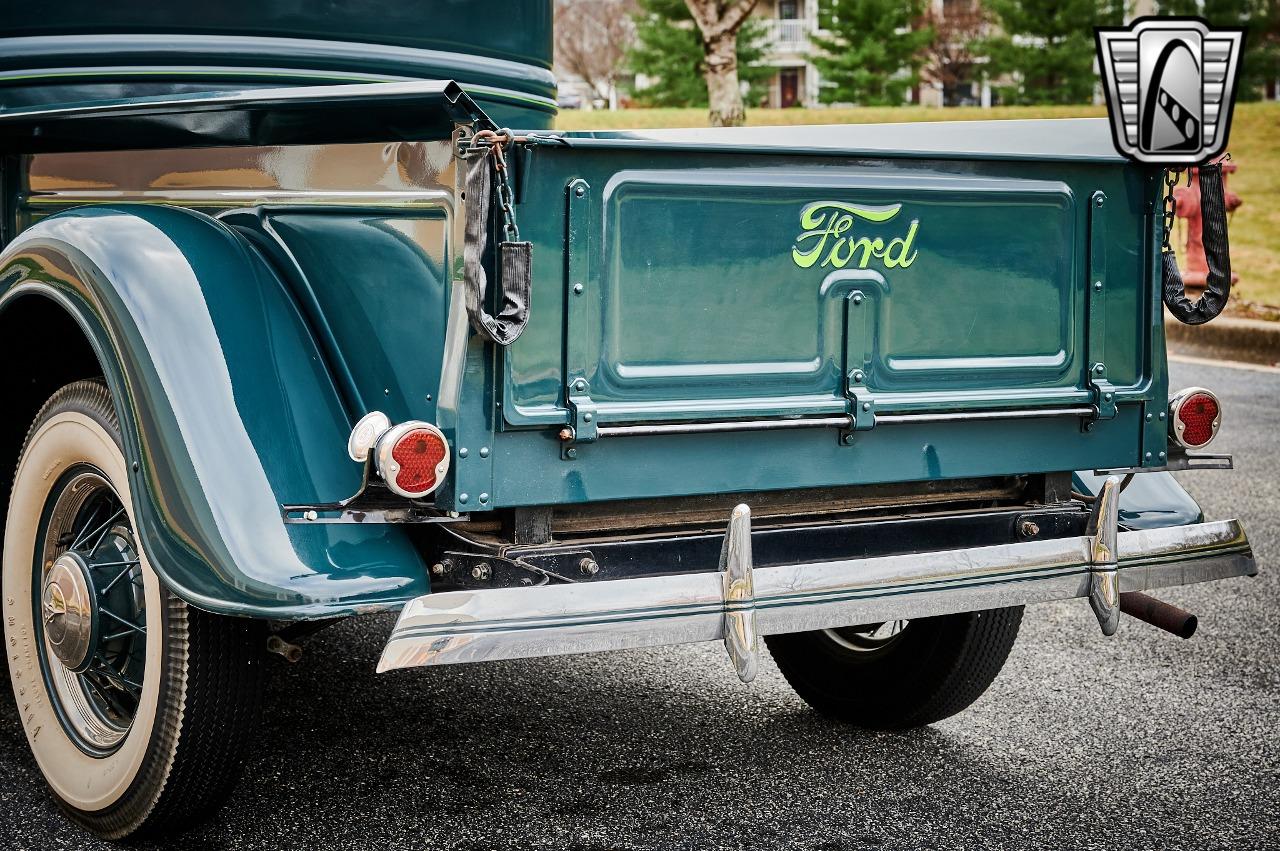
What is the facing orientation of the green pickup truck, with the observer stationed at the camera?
facing away from the viewer and to the left of the viewer

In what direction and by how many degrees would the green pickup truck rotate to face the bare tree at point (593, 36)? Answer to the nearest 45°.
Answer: approximately 45° to its right

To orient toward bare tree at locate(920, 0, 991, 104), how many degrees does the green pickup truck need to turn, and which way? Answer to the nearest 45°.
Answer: approximately 45° to its right

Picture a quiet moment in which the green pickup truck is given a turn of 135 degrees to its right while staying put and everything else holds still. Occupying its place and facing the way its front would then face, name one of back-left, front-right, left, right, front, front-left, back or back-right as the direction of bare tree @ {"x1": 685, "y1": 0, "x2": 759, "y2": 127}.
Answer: left

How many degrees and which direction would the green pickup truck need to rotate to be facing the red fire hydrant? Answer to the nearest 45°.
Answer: approximately 90° to its right
